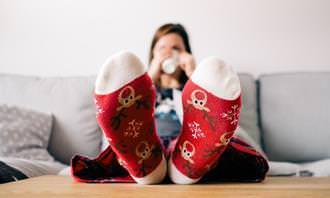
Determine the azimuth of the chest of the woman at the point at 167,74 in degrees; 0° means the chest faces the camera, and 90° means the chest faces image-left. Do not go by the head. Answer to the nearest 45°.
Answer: approximately 0°

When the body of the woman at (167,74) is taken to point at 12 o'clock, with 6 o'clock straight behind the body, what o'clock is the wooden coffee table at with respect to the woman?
The wooden coffee table is roughly at 12 o'clock from the woman.
